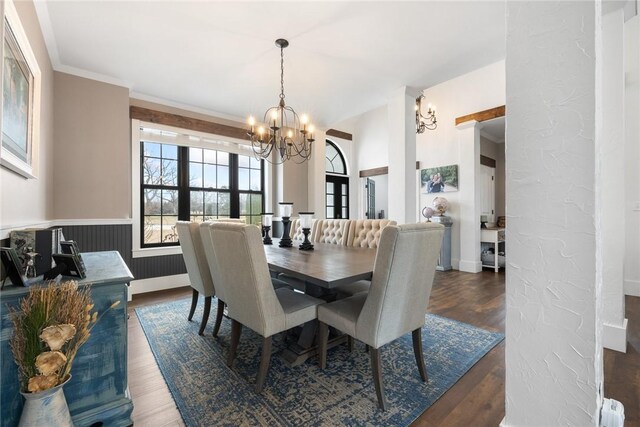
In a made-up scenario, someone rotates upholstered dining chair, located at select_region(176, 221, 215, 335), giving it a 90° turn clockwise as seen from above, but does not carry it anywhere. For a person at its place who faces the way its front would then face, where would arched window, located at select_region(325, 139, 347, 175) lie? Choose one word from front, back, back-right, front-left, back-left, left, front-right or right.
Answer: left

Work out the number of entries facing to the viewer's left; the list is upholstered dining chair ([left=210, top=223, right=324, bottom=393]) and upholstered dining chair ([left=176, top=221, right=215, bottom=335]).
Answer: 0

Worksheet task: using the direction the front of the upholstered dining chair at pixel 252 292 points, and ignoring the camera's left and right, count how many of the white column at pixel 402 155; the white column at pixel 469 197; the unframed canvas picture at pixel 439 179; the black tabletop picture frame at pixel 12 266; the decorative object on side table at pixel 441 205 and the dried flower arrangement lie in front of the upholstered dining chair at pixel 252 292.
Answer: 4

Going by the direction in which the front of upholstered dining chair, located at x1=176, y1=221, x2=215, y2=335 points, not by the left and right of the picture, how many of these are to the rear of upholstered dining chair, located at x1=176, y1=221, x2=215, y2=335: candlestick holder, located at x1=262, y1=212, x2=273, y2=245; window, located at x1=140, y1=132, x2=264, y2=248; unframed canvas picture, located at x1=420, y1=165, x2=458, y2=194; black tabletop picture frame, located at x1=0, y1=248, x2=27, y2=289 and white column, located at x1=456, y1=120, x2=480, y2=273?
1

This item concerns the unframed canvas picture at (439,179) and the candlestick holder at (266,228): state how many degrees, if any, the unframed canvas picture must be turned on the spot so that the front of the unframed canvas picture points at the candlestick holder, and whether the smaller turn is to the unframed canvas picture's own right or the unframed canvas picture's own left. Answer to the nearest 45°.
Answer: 0° — it already faces it

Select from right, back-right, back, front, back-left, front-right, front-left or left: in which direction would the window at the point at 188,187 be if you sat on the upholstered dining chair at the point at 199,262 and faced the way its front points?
front-left

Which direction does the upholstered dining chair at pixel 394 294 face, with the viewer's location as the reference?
facing away from the viewer and to the left of the viewer

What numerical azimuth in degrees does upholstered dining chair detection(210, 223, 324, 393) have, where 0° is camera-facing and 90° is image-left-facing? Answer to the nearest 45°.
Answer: approximately 225°

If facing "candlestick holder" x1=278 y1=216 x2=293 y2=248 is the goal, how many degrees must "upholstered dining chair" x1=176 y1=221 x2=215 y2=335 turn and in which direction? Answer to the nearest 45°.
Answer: approximately 45° to its right

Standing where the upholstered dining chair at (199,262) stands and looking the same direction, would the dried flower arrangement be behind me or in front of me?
behind

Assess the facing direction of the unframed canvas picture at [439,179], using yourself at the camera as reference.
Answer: facing the viewer and to the left of the viewer

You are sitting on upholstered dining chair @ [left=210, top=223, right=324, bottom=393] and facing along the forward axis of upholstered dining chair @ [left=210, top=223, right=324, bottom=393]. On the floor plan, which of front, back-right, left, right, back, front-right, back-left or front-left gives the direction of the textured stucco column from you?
right

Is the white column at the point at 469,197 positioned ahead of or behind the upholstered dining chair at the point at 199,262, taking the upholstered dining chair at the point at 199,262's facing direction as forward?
ahead

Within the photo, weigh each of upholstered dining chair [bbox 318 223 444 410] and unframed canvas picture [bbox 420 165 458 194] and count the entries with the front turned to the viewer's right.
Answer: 0

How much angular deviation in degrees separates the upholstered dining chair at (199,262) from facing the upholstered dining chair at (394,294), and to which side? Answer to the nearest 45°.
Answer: approximately 90° to its right

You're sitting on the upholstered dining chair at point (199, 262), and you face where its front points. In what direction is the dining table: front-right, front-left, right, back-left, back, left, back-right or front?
right
